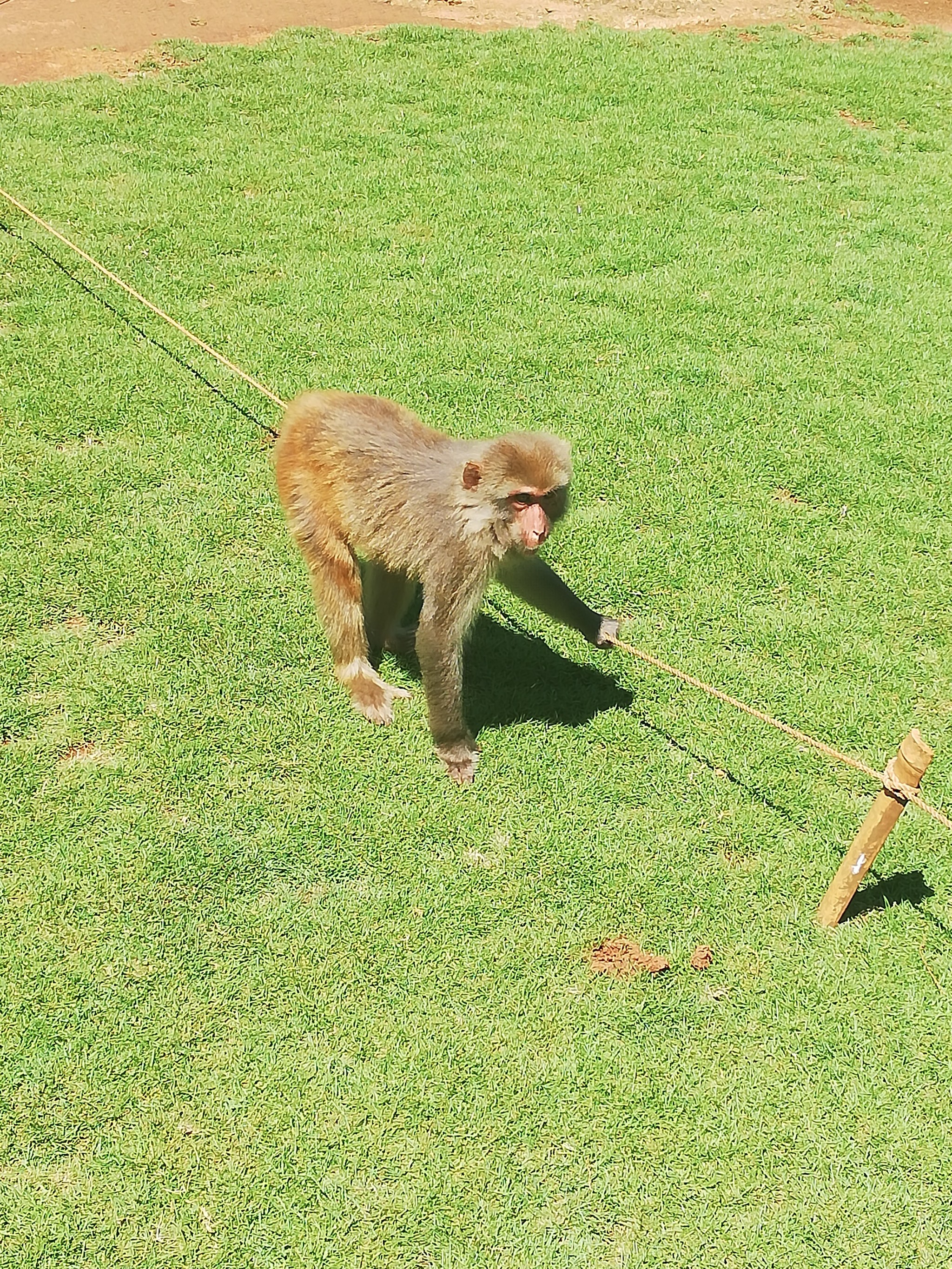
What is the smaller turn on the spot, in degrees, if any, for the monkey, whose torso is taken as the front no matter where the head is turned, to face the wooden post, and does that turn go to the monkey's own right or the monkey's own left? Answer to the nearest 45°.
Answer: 0° — it already faces it

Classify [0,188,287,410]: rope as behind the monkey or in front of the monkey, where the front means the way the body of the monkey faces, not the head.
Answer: behind

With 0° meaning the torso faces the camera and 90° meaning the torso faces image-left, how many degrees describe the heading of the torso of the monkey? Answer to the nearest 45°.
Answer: approximately 315°
